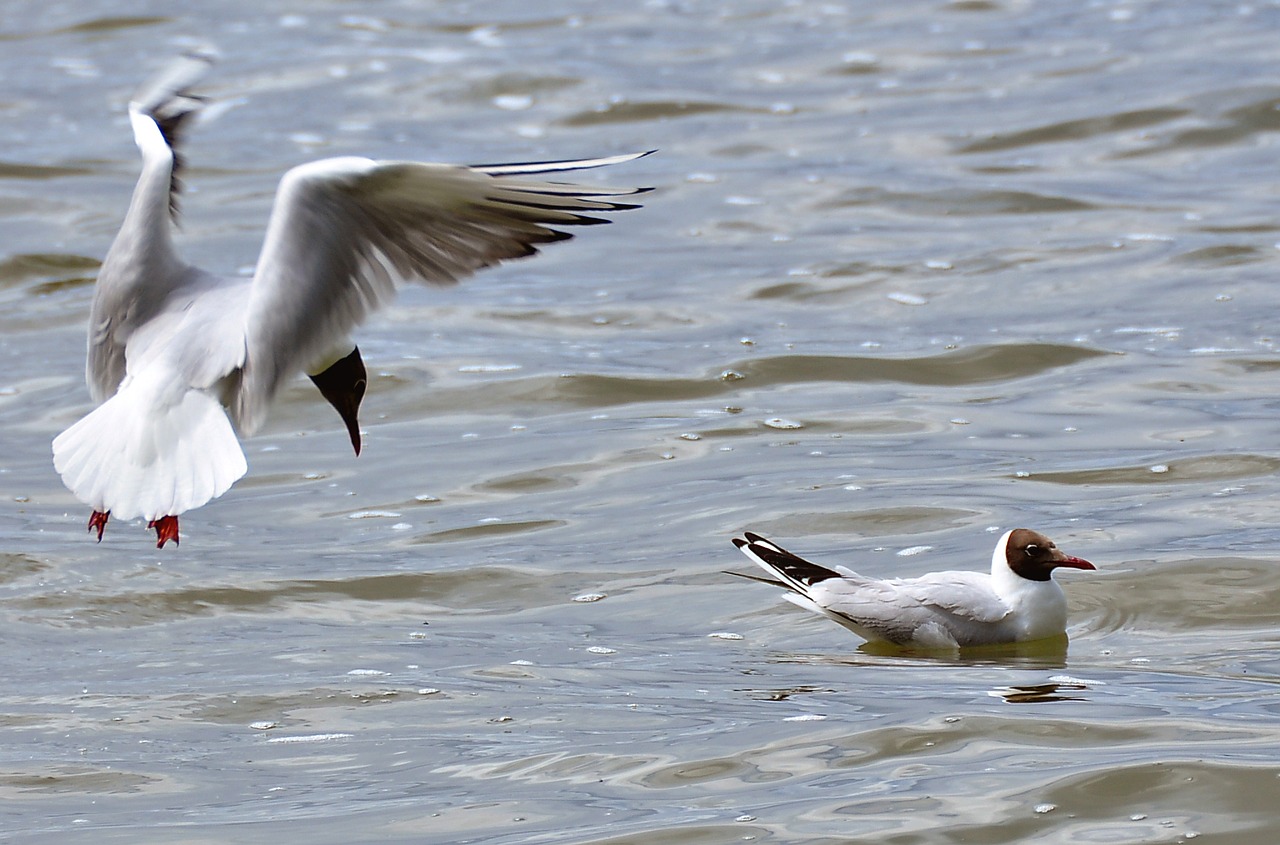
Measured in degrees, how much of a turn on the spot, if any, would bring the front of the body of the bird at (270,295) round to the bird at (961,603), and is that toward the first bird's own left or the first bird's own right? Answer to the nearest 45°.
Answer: approximately 45° to the first bird's own right

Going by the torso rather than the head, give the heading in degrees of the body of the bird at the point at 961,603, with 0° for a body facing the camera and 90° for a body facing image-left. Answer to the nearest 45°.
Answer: approximately 270°

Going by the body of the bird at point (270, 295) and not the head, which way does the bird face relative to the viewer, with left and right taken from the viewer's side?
facing away from the viewer and to the right of the viewer

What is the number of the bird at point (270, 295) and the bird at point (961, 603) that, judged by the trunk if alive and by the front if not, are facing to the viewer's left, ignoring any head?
0

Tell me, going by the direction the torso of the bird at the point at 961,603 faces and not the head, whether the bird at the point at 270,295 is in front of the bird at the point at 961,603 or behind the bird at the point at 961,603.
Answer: behind
